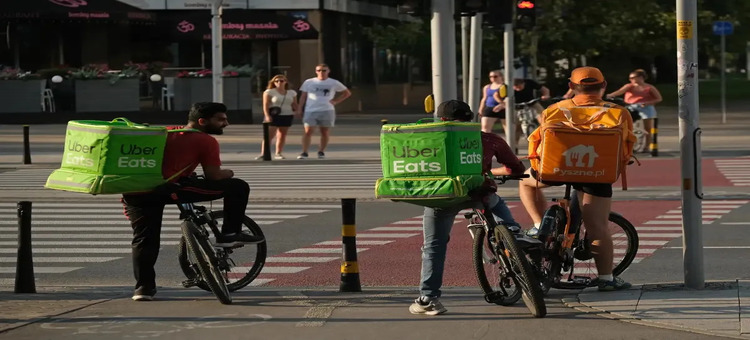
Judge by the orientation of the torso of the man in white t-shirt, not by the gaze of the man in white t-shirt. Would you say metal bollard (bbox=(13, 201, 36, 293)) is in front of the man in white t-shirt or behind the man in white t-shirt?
in front

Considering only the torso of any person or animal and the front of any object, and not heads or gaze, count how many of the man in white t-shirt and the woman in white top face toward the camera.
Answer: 2

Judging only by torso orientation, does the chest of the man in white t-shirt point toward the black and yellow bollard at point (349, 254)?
yes

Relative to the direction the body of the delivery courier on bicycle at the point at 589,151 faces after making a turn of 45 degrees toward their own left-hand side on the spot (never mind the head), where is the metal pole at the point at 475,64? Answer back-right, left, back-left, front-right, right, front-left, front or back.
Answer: front-right

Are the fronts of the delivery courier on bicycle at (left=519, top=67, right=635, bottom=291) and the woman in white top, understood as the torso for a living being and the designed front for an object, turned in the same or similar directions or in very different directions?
very different directions

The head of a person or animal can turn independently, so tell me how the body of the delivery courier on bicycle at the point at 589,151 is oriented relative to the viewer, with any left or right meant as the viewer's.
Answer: facing away from the viewer

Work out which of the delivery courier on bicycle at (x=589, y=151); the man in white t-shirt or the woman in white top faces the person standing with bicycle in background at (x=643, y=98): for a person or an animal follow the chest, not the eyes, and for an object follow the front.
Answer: the delivery courier on bicycle

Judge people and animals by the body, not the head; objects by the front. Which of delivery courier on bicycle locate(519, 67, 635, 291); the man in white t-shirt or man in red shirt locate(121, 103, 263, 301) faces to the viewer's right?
the man in red shirt

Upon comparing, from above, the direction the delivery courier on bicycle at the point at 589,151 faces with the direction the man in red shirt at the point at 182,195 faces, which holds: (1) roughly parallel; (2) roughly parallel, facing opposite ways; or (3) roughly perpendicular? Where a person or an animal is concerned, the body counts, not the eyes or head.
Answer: roughly perpendicular

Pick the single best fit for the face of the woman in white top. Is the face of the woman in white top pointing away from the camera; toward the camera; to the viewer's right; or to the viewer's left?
toward the camera

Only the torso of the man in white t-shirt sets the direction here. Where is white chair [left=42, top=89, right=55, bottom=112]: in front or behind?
behind

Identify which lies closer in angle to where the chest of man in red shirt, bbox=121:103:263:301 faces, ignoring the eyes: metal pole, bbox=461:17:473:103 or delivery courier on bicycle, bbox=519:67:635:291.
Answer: the delivery courier on bicycle

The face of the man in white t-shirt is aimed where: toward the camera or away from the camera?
toward the camera

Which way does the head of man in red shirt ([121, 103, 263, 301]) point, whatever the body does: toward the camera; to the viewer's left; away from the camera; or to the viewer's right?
to the viewer's right

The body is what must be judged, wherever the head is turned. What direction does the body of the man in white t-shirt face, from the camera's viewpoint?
toward the camera

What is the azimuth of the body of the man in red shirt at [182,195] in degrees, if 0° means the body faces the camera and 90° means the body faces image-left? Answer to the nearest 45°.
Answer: approximately 270°
